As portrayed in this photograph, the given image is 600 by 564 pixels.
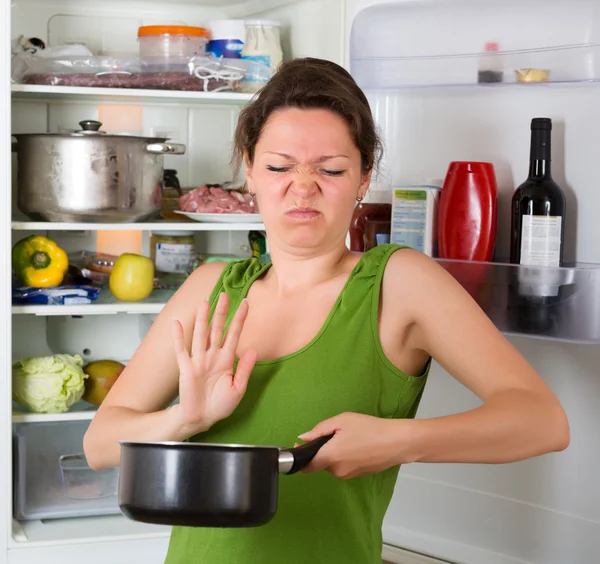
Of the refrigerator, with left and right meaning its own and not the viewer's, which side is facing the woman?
front

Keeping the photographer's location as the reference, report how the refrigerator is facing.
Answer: facing the viewer

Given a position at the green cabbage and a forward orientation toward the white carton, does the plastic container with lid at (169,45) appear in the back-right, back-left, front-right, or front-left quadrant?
front-left
